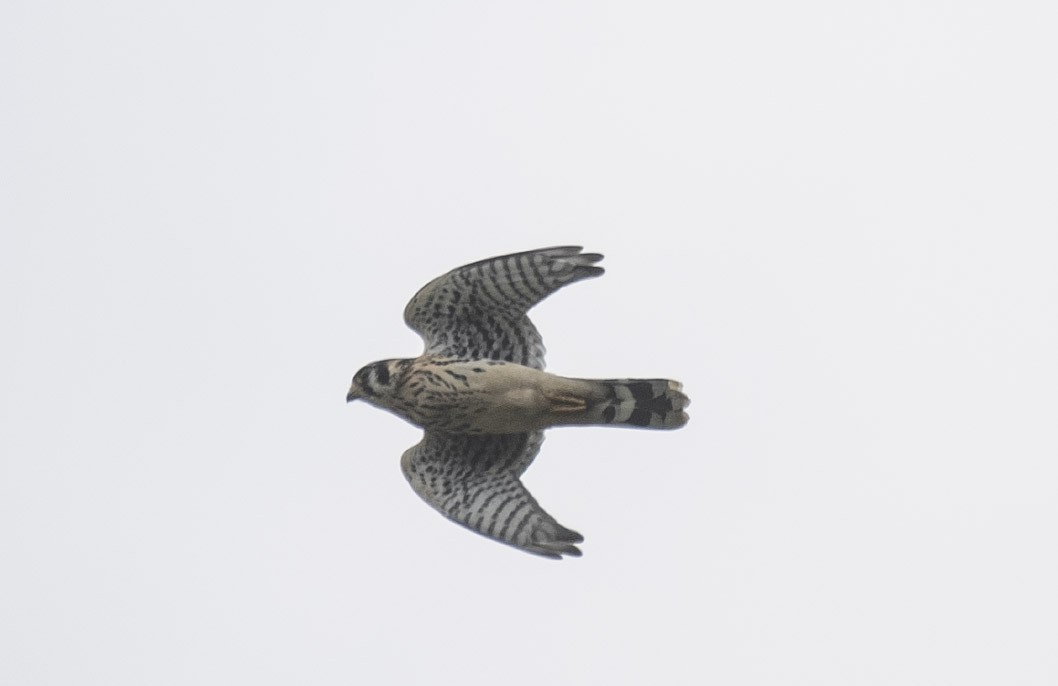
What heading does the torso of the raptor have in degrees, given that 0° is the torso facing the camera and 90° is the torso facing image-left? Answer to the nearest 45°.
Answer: approximately 90°
